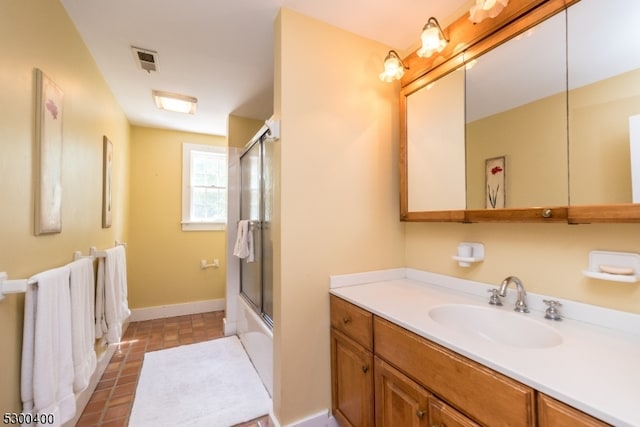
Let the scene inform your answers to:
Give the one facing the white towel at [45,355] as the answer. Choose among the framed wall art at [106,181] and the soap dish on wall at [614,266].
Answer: the soap dish on wall

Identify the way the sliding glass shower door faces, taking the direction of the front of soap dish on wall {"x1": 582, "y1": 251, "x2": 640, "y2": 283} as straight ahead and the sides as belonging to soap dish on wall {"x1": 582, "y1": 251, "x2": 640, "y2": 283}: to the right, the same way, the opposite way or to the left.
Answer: the same way

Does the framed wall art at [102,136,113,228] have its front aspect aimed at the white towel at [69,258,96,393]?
no

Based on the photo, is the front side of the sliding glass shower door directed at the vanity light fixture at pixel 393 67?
no

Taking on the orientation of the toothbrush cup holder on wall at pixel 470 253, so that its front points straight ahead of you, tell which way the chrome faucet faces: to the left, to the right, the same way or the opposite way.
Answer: the same way

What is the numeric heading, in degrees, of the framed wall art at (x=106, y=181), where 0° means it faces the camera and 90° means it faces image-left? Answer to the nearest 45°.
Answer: approximately 270°

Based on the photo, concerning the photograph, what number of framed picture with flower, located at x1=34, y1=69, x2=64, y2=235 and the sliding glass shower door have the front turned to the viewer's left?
1

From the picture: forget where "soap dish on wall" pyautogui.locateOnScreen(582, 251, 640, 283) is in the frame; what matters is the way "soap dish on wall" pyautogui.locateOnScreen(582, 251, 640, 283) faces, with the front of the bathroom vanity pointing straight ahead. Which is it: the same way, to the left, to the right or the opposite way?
the same way

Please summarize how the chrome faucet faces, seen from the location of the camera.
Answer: facing the viewer and to the left of the viewer

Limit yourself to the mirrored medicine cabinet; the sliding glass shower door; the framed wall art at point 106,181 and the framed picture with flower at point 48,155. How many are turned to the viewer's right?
2

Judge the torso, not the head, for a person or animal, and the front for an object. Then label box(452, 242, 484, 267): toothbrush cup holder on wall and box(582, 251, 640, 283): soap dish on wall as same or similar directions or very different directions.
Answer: same or similar directions

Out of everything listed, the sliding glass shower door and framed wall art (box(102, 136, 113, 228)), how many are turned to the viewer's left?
1

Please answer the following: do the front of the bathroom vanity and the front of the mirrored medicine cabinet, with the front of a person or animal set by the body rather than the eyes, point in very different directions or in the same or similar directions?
same or similar directions

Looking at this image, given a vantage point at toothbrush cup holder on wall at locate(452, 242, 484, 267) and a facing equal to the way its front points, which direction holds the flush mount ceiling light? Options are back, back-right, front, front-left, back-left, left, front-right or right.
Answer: front-right

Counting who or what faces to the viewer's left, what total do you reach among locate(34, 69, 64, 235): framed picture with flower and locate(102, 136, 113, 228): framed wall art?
0

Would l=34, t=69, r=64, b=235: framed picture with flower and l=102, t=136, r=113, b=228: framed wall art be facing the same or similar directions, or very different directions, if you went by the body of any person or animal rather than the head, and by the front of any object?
same or similar directions

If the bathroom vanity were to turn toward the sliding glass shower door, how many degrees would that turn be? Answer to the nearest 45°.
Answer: approximately 45° to its right

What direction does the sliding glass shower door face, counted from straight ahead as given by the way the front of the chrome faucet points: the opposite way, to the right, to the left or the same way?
the same way

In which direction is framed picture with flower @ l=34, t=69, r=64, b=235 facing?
to the viewer's right
